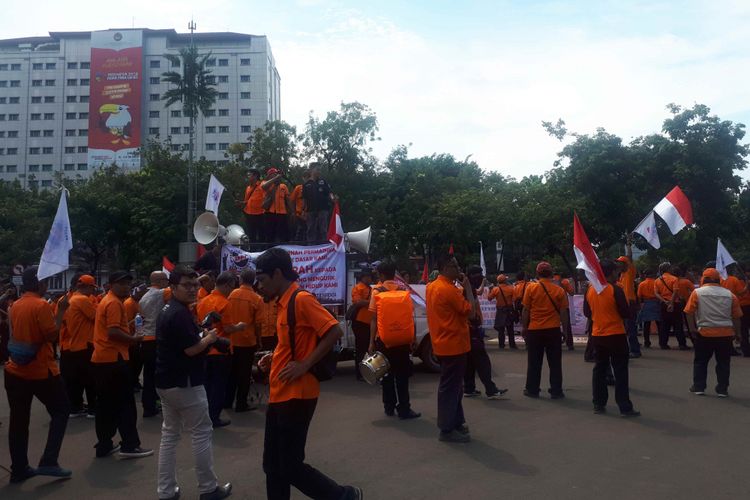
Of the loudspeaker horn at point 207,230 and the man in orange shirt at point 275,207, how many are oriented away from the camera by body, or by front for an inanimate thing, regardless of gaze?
0

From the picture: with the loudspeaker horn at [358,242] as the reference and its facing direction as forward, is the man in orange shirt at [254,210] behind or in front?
behind

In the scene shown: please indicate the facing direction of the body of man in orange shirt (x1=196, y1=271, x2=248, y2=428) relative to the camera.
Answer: to the viewer's right

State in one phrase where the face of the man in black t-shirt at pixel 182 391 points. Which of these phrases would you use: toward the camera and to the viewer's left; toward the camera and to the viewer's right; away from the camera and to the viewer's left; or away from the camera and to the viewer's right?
toward the camera and to the viewer's right

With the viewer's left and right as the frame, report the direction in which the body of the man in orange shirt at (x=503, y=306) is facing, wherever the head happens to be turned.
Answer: facing away from the viewer

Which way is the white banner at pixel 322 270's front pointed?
toward the camera

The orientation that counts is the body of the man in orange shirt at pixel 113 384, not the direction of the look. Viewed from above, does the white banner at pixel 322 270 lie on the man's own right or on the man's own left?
on the man's own left

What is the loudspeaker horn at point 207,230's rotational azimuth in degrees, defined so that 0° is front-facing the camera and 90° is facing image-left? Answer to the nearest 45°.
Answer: approximately 45°

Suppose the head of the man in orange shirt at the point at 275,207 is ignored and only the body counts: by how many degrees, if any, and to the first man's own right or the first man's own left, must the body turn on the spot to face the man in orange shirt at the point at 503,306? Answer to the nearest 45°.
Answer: approximately 90° to the first man's own left

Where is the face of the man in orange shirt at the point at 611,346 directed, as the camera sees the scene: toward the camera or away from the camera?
away from the camera

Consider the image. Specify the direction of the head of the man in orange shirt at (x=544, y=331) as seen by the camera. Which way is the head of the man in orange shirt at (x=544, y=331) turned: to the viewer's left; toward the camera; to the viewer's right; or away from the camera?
away from the camera

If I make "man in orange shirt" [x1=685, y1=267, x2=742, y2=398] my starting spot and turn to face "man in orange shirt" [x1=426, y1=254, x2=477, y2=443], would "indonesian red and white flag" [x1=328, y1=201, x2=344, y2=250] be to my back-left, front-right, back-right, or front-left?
front-right

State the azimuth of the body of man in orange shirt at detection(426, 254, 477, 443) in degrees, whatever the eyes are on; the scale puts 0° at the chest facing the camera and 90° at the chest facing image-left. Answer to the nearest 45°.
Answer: approximately 270°

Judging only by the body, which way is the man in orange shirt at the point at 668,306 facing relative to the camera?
away from the camera
